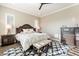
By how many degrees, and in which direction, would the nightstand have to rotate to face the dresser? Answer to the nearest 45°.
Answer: approximately 45° to its left

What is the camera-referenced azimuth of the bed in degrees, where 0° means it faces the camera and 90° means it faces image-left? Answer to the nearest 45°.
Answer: approximately 315°

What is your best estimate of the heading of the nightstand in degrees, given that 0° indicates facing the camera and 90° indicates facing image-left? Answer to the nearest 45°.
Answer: approximately 315°
